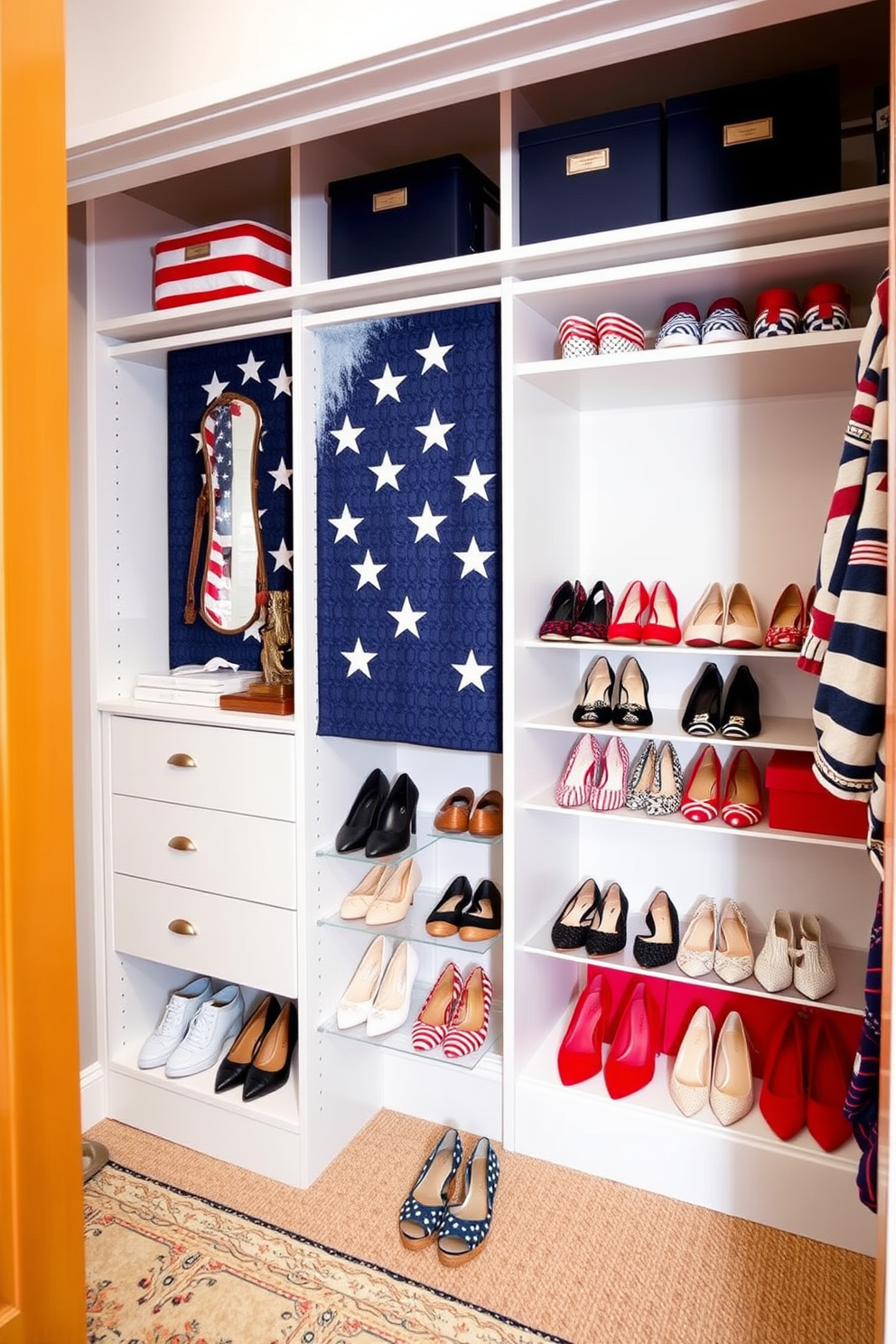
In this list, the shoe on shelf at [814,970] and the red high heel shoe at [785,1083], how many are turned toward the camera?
2

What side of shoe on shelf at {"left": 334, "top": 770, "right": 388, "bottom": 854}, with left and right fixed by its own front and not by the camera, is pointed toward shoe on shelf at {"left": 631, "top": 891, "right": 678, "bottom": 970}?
left
